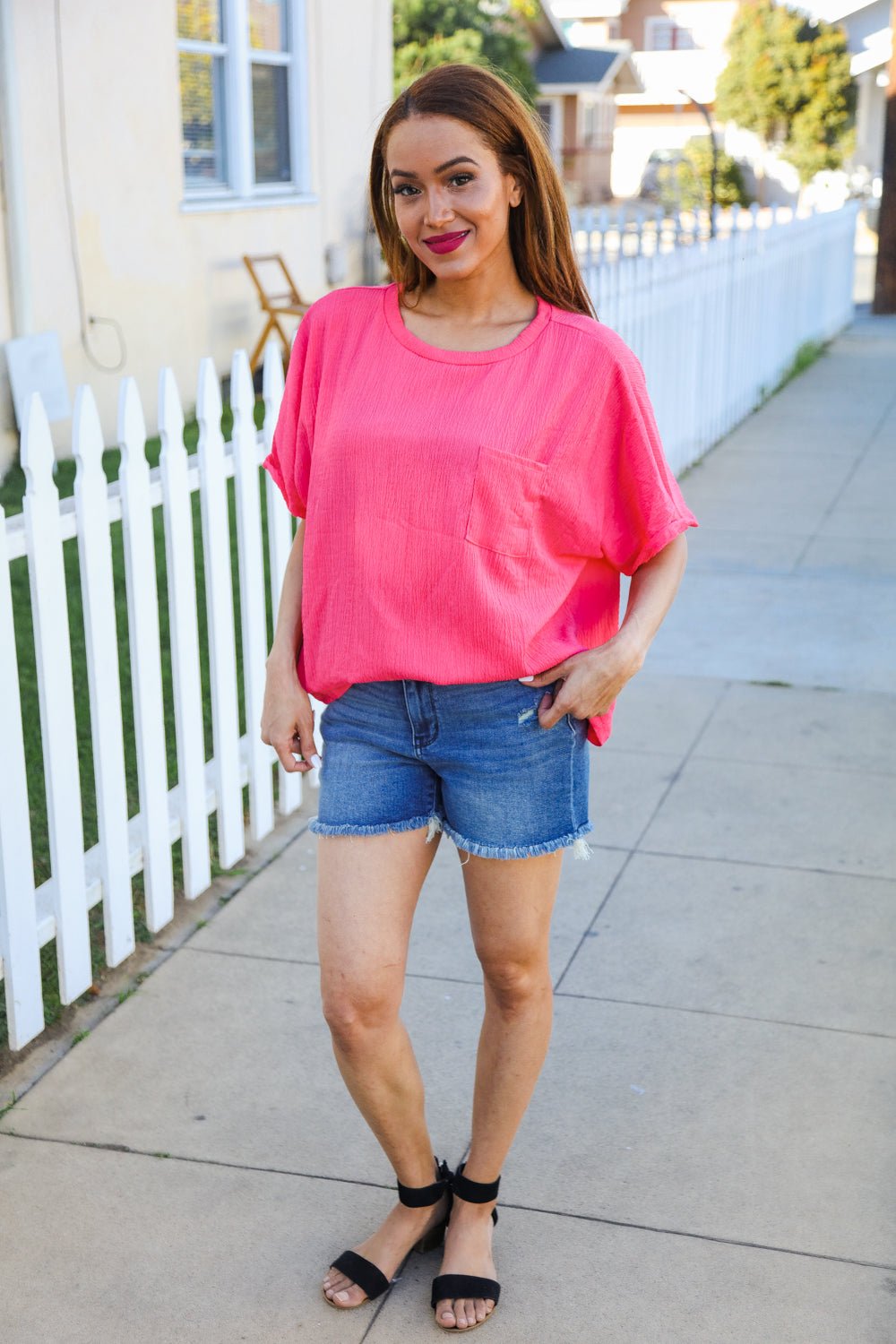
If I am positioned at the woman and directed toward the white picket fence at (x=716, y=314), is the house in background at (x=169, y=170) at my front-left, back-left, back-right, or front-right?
front-left

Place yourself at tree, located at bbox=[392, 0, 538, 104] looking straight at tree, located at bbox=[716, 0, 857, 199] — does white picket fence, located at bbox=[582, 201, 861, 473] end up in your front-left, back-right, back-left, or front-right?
back-right

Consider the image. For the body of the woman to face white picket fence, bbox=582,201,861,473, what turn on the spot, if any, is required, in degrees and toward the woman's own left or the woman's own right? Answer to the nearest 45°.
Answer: approximately 180°

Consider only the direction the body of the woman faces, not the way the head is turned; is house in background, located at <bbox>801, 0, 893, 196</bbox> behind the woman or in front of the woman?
behind

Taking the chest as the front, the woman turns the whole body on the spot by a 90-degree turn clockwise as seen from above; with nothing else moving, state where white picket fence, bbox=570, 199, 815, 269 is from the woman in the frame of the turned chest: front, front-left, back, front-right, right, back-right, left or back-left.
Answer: right

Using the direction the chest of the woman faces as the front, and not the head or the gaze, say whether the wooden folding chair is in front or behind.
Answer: behind

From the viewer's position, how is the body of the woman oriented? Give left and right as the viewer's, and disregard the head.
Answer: facing the viewer

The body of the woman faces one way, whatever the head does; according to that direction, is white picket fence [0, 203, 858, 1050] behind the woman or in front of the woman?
behind

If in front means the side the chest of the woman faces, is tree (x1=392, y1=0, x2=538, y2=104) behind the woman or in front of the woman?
behind

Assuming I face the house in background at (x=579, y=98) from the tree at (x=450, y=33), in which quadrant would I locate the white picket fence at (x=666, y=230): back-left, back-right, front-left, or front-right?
back-right

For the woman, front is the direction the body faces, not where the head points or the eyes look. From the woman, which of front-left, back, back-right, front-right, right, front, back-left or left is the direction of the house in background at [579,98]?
back

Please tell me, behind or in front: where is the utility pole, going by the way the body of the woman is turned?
behind

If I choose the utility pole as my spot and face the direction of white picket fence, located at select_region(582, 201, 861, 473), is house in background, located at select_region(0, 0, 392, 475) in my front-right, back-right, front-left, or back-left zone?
front-right

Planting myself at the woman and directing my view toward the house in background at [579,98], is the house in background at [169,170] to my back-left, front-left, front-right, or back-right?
front-left
